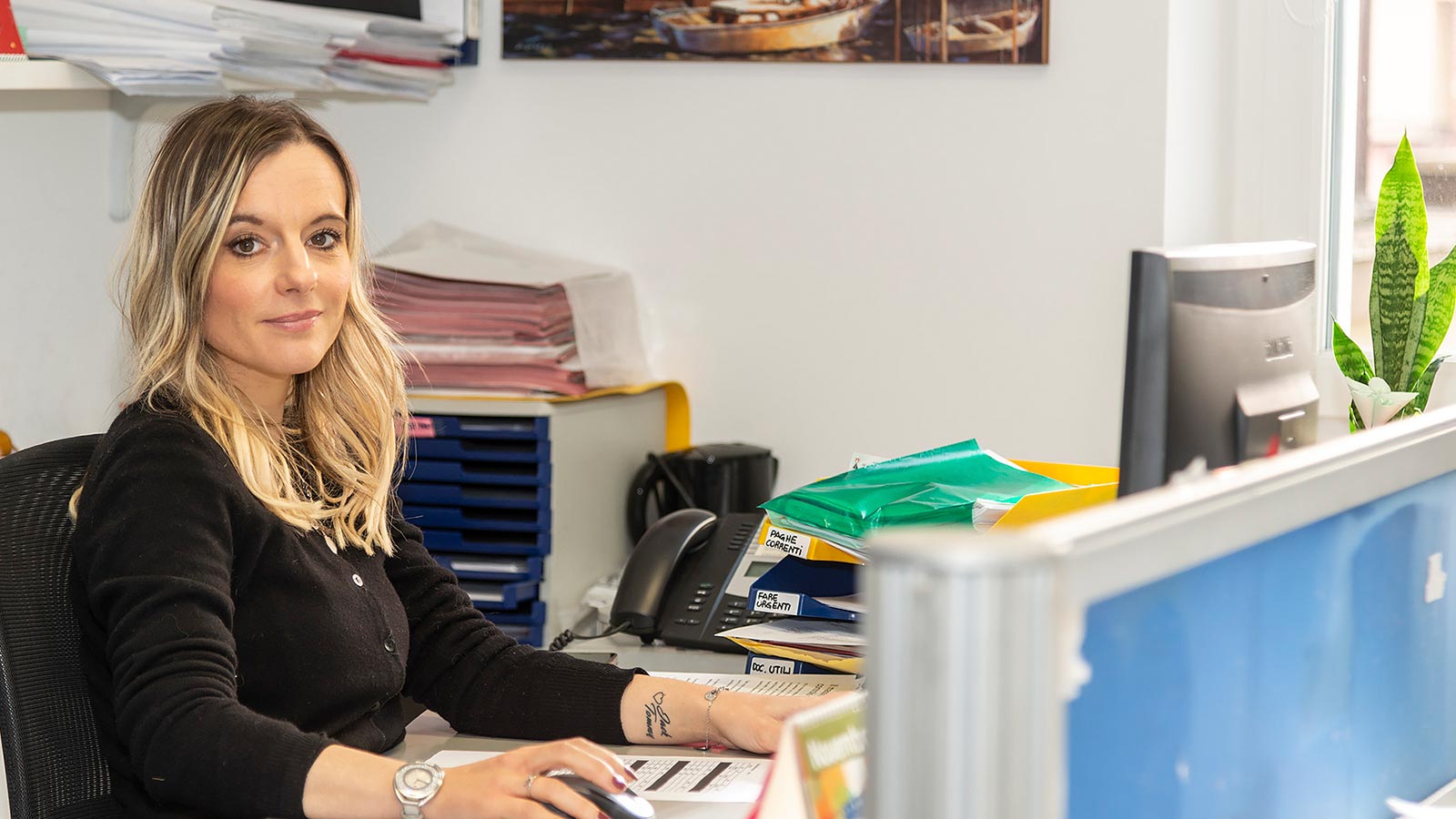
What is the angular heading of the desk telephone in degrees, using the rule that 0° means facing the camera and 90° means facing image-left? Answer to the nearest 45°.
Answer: approximately 45°

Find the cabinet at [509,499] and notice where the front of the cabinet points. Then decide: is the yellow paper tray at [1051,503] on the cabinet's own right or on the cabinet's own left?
on the cabinet's own left

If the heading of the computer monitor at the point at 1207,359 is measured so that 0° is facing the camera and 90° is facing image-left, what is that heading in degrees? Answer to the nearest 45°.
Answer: approximately 135°

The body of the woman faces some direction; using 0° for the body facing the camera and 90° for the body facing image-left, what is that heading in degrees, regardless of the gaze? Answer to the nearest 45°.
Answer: approximately 315°

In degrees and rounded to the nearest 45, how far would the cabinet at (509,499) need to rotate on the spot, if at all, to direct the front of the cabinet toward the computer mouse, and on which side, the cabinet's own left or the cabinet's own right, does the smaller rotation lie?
approximately 45° to the cabinet's own left

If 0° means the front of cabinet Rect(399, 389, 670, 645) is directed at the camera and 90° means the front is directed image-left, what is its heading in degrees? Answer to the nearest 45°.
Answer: approximately 45°

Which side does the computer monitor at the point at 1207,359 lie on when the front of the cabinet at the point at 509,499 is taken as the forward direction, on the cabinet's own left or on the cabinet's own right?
on the cabinet's own left
